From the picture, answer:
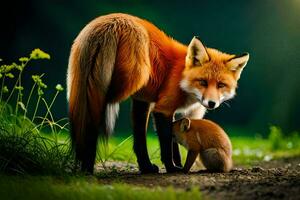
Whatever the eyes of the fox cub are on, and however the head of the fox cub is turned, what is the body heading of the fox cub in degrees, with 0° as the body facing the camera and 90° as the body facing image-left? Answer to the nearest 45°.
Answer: approximately 90°

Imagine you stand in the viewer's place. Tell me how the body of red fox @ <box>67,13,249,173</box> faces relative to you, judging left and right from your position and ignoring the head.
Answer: facing away from the viewer and to the right of the viewer
